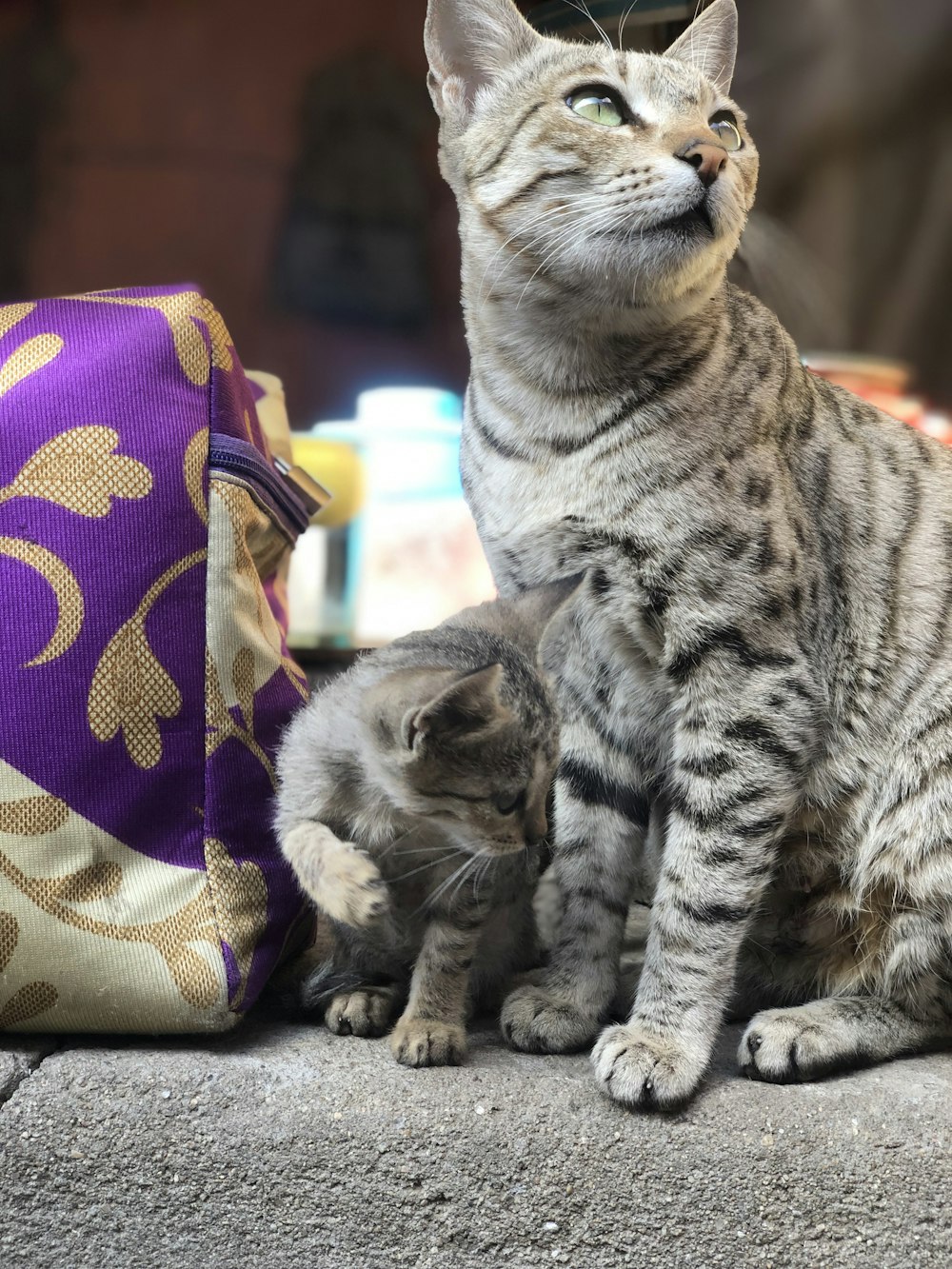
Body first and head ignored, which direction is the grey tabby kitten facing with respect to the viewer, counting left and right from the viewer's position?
facing the viewer

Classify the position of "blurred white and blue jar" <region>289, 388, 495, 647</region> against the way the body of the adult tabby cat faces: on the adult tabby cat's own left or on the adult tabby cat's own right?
on the adult tabby cat's own right

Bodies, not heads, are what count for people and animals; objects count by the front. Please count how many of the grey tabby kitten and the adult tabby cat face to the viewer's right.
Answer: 0

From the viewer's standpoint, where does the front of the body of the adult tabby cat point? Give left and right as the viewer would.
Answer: facing the viewer and to the left of the viewer
